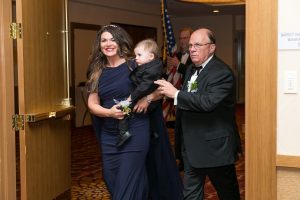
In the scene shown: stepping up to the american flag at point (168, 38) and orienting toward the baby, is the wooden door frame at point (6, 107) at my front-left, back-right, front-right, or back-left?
front-right

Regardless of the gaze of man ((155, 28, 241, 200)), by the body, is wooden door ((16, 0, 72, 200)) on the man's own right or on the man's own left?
on the man's own right

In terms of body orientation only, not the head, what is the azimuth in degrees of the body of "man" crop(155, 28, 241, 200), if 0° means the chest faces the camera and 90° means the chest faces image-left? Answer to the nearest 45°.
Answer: approximately 45°

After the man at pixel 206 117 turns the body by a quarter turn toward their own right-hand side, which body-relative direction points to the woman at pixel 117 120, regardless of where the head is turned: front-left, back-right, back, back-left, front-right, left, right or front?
front-left

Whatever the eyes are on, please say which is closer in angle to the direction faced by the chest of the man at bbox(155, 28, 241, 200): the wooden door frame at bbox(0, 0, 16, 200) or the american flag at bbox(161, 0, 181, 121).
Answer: the wooden door frame

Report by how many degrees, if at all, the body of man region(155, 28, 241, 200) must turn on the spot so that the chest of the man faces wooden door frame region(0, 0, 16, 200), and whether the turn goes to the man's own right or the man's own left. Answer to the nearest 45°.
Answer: approximately 45° to the man's own right

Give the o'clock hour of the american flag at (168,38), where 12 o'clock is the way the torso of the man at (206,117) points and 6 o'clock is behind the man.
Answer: The american flag is roughly at 4 o'clock from the man.

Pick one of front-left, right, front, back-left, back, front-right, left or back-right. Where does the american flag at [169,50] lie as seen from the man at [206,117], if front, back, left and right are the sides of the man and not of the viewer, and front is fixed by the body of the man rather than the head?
back-right
